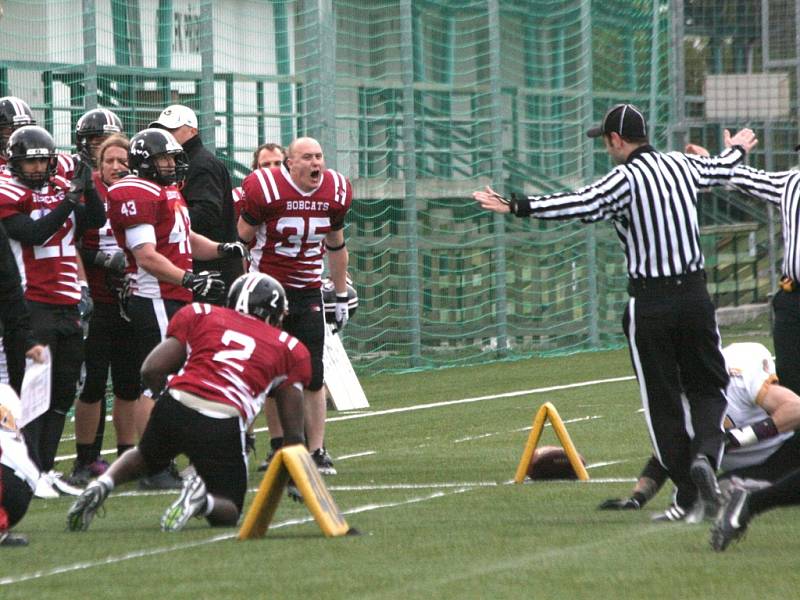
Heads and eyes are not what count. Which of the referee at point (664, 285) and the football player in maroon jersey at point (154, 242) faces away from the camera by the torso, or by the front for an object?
the referee

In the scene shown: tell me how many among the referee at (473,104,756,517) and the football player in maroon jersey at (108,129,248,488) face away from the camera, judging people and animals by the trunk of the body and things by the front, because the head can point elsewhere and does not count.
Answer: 1

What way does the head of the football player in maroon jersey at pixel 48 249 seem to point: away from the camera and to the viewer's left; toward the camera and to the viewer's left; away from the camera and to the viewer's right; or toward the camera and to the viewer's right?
toward the camera and to the viewer's right

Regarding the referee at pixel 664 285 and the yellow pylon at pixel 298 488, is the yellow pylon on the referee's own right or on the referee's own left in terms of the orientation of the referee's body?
on the referee's own left

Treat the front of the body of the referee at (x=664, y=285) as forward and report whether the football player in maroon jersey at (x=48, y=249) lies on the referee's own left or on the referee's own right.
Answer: on the referee's own left

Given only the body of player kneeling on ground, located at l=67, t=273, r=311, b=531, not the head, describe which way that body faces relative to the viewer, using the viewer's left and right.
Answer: facing away from the viewer and to the right of the viewer

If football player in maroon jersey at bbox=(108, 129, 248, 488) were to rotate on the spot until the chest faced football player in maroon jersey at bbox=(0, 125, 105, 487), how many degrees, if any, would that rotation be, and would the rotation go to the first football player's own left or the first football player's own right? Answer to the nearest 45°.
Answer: approximately 135° to the first football player's own right

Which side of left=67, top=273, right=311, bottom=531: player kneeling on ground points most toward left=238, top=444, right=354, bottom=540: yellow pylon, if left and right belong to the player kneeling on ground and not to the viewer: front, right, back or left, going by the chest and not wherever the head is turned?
right

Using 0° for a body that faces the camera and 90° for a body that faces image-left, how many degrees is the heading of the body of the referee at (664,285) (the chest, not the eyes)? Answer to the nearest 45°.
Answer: approximately 180°

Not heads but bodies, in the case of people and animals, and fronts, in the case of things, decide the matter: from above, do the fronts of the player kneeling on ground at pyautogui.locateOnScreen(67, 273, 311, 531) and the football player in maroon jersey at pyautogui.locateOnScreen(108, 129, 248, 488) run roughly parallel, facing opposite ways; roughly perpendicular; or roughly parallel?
roughly perpendicular
